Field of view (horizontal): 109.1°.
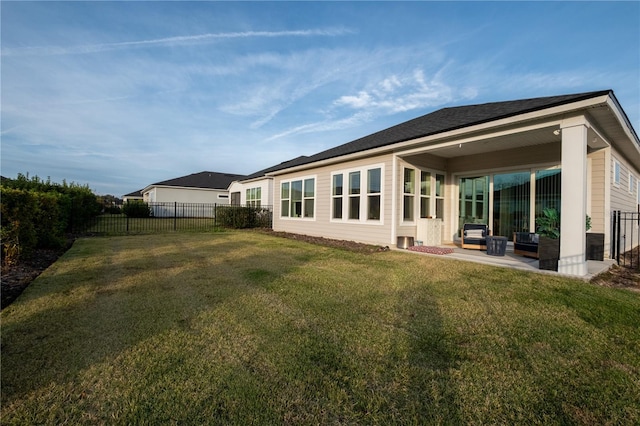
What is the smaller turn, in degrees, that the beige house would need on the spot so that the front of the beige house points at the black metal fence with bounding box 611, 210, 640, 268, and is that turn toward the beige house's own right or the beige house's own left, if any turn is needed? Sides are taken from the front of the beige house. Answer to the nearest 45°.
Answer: approximately 45° to the beige house's own right

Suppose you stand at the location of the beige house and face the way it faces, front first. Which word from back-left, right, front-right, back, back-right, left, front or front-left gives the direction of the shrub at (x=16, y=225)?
back

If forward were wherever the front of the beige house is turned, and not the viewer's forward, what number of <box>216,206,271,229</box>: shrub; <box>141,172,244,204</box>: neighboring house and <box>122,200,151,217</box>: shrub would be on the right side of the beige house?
0

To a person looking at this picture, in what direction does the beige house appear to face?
facing away from the viewer and to the right of the viewer

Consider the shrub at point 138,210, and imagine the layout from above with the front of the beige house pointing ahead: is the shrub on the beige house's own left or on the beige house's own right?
on the beige house's own left
